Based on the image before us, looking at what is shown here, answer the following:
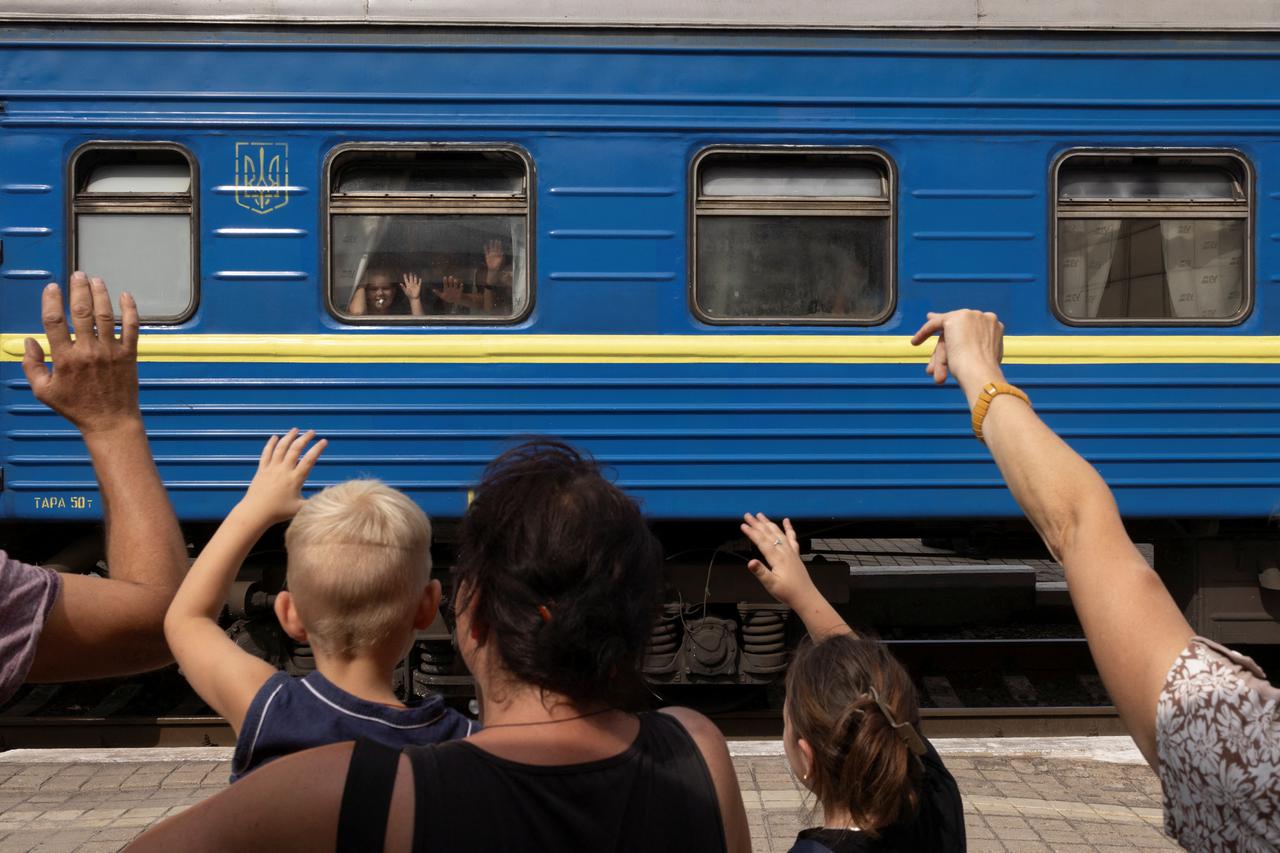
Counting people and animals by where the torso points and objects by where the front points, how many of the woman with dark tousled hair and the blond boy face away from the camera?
2

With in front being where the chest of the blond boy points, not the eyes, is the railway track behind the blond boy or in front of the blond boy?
in front

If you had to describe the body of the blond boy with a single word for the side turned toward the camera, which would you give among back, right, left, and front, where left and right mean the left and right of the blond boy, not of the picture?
back

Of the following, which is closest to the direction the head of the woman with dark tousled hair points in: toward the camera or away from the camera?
away from the camera

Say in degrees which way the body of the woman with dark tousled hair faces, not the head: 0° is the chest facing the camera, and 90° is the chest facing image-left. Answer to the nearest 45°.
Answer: approximately 180°

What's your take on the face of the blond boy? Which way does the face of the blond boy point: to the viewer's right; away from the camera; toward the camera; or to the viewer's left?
away from the camera

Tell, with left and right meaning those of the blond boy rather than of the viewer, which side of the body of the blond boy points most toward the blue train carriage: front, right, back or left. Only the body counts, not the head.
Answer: front

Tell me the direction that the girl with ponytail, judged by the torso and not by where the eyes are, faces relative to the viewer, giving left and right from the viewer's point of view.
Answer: facing away from the viewer and to the left of the viewer

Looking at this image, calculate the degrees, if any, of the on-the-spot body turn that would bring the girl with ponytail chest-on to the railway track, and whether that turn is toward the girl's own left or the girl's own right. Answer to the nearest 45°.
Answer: approximately 45° to the girl's own right

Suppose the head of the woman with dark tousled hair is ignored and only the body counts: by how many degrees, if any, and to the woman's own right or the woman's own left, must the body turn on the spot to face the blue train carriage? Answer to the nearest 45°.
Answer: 0° — they already face it

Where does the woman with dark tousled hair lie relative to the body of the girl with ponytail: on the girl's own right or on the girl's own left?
on the girl's own left
